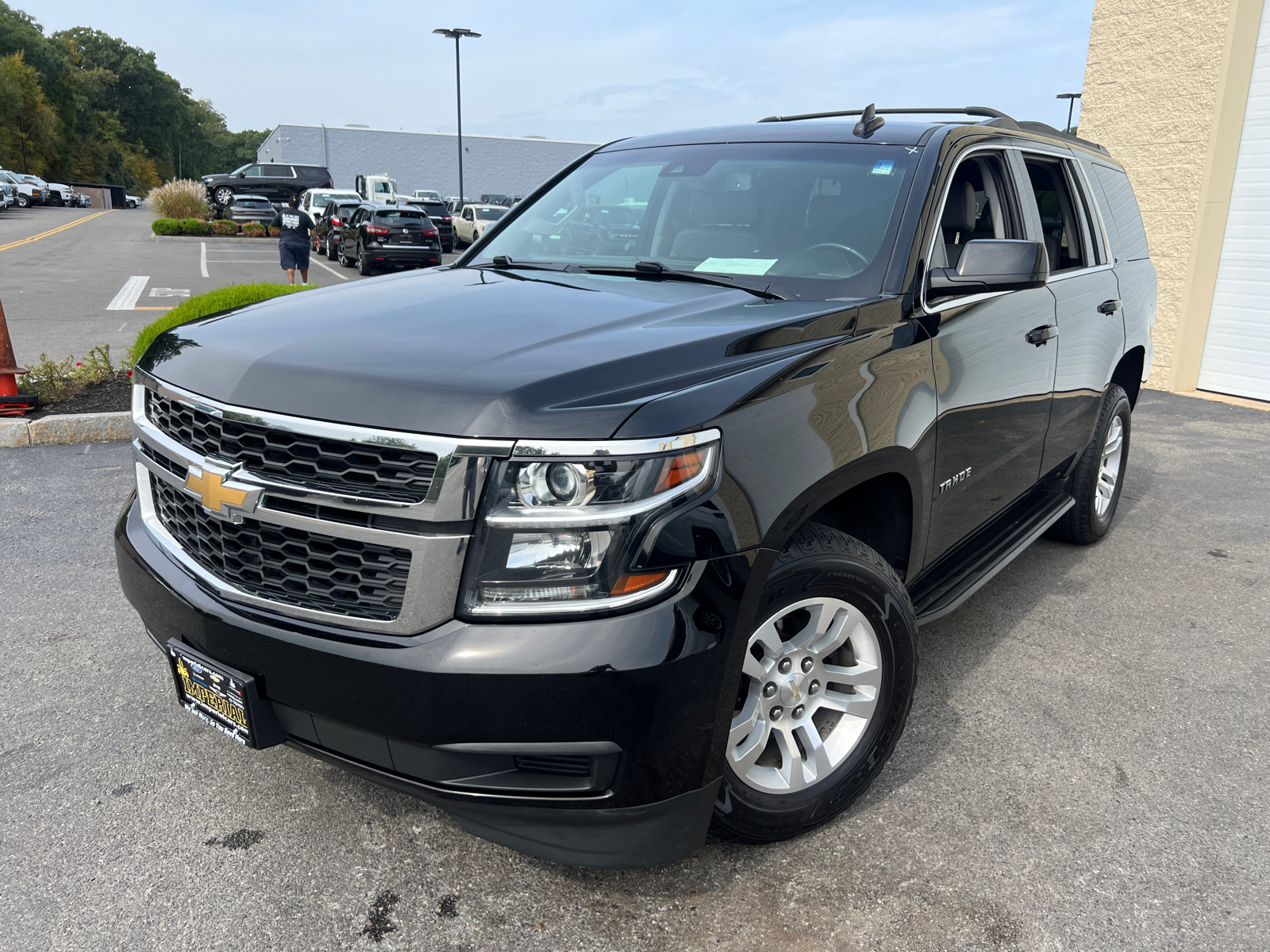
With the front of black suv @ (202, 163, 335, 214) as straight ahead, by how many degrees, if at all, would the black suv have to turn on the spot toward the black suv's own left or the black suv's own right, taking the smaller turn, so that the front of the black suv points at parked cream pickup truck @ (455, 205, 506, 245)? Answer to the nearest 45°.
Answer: approximately 135° to the black suv's own left

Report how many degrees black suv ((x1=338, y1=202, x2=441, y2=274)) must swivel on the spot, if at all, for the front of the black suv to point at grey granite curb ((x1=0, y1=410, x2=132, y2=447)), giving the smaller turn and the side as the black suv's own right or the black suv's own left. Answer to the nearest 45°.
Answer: approximately 135° to the black suv's own left

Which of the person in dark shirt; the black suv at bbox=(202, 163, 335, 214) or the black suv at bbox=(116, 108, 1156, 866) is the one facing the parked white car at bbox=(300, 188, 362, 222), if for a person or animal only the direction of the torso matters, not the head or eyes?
the person in dark shirt

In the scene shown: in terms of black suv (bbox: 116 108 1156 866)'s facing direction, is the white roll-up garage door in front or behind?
behind

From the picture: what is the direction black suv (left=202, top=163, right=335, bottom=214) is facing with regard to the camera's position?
facing to the left of the viewer

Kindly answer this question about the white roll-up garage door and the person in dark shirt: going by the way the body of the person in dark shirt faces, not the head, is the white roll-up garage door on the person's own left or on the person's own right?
on the person's own right

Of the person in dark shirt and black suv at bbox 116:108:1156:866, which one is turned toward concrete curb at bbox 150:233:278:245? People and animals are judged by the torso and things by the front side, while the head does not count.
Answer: the person in dark shirt

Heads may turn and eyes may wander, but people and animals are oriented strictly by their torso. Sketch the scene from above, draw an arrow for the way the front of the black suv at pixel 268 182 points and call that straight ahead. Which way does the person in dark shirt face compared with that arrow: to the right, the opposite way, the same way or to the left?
to the right

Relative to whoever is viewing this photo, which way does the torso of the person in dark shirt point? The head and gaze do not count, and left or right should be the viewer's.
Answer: facing away from the viewer

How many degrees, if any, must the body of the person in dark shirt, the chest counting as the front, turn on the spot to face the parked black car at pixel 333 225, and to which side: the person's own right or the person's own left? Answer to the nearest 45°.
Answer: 0° — they already face it

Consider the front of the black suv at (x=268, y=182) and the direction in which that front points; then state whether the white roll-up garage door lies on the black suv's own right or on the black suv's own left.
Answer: on the black suv's own left

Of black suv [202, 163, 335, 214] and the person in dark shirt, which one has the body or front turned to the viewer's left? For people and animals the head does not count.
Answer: the black suv

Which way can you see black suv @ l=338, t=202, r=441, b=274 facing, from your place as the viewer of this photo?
facing away from the viewer and to the left of the viewer

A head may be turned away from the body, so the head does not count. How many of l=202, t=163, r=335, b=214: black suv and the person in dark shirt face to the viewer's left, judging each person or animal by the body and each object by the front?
1

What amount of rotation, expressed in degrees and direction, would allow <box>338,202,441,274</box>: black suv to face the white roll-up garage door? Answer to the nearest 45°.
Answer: approximately 180°

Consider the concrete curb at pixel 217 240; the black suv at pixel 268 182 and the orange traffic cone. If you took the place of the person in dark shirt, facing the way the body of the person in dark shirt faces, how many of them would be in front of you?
2

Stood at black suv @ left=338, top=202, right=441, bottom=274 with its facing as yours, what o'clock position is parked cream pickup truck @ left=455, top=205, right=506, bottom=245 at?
The parked cream pickup truck is roughly at 2 o'clock from the black suv.
